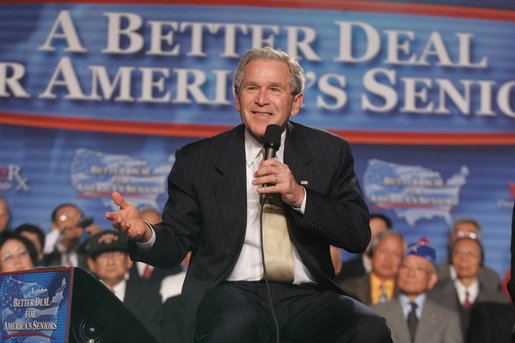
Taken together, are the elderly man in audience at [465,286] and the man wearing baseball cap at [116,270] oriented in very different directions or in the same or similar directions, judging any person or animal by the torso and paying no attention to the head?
same or similar directions

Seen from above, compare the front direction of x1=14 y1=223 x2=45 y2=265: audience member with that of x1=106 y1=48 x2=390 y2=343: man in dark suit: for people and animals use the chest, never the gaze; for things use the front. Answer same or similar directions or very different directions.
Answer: same or similar directions

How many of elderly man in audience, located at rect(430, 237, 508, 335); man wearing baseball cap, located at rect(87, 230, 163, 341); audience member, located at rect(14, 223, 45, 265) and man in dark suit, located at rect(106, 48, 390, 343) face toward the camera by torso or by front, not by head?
4

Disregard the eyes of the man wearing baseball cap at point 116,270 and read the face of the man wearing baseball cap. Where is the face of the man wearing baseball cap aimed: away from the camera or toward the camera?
toward the camera

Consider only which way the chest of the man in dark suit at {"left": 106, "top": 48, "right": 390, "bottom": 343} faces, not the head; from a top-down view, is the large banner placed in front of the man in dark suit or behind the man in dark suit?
behind

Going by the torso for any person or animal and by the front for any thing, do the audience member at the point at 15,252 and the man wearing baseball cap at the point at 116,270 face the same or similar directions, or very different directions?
same or similar directions

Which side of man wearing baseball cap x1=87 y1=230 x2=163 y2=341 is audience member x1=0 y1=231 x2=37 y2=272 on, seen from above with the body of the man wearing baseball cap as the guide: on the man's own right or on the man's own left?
on the man's own right

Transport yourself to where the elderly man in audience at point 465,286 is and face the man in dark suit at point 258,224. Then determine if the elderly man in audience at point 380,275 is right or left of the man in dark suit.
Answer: right

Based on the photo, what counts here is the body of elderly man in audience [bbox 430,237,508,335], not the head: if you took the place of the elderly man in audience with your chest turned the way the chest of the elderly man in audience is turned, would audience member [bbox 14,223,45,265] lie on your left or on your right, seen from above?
on your right

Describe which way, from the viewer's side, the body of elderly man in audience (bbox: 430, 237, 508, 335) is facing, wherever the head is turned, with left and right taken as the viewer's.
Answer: facing the viewer

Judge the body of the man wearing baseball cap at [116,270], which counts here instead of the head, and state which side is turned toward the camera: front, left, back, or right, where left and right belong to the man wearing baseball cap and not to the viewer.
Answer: front

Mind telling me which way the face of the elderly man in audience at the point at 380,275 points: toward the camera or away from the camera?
toward the camera

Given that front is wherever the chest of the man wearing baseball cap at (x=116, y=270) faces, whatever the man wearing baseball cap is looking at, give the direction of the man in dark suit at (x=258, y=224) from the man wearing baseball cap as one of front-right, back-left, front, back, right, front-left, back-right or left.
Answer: front

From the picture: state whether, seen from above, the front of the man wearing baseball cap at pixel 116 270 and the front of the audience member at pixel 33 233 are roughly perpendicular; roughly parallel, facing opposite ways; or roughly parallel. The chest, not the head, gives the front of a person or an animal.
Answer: roughly parallel

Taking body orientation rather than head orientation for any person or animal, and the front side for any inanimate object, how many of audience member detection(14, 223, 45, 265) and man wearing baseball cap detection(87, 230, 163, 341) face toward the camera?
2

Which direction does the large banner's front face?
toward the camera
